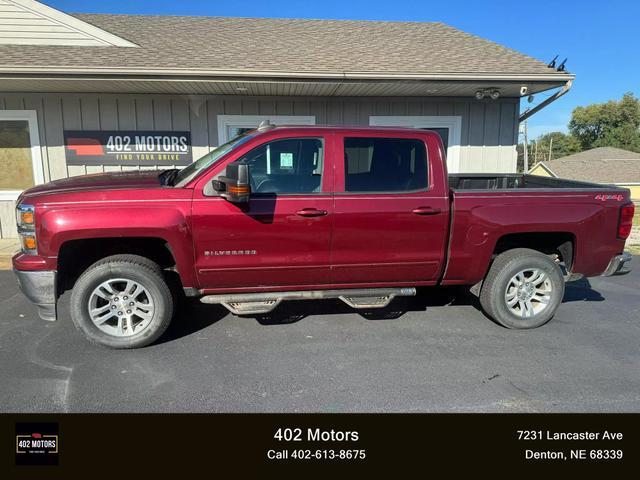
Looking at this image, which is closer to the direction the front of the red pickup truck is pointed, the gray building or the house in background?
the gray building

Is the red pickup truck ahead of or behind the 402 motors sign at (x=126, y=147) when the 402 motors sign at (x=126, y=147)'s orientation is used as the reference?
ahead

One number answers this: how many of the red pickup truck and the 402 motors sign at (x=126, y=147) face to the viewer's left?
1

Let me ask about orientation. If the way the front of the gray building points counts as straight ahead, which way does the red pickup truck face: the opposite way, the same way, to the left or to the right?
to the right

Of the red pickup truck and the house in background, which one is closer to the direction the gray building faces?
the red pickup truck

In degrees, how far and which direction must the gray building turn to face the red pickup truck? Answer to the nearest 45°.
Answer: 0° — it already faces it

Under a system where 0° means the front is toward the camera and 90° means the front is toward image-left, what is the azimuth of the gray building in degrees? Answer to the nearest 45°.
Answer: approximately 0°

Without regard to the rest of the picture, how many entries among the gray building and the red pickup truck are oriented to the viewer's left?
1

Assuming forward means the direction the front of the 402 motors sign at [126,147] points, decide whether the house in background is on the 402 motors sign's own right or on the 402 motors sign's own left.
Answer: on the 402 motors sign's own left

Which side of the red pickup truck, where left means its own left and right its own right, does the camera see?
left

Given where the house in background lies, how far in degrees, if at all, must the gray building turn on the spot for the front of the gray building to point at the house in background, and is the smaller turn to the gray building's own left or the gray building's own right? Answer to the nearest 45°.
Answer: approximately 135° to the gray building's own left

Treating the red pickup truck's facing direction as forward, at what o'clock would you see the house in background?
The house in background is roughly at 4 o'clock from the red pickup truck.

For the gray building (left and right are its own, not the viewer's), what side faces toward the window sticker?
front
